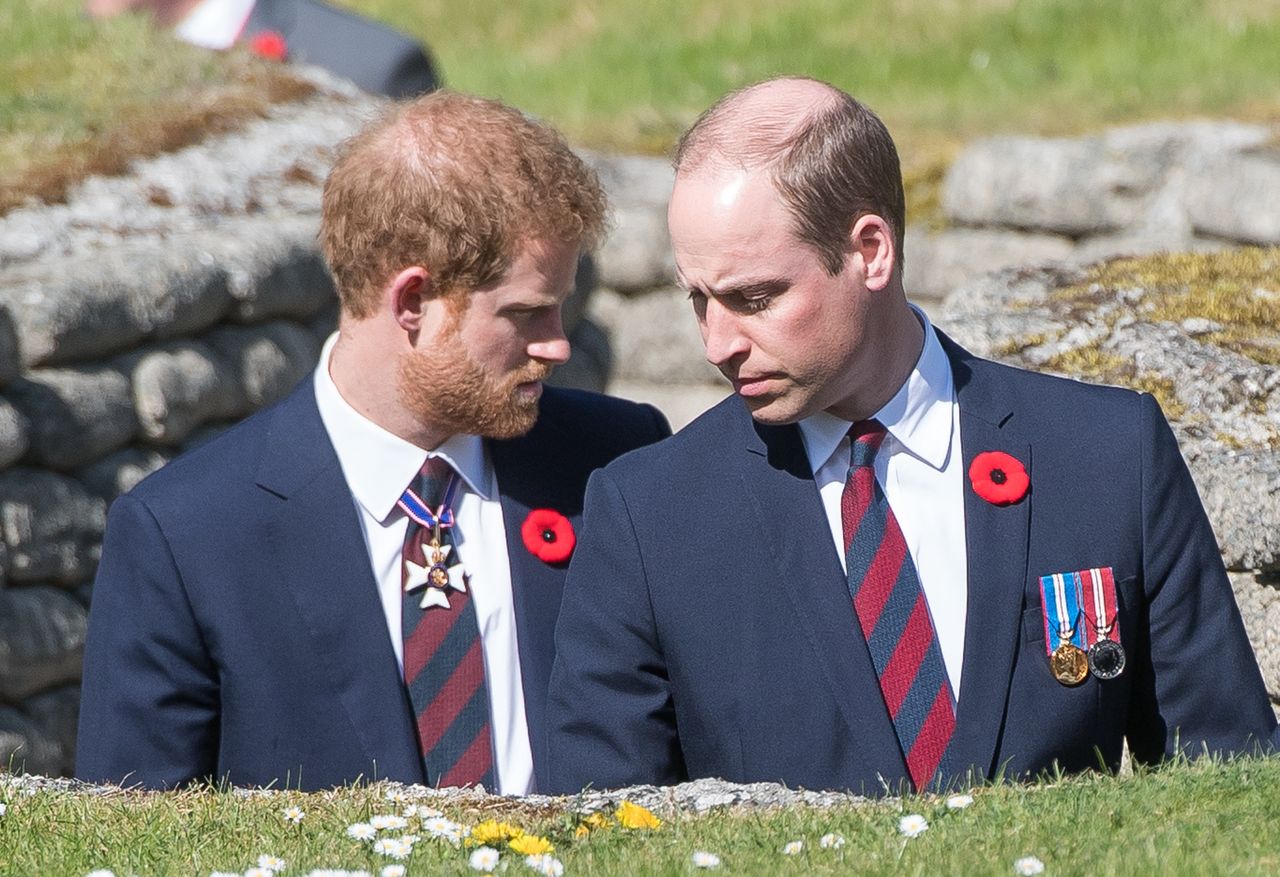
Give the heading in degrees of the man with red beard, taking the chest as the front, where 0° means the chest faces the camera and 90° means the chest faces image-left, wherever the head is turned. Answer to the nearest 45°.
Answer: approximately 315°

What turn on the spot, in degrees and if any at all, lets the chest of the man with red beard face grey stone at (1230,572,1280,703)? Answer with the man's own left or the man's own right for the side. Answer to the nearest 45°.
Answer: approximately 45° to the man's own left

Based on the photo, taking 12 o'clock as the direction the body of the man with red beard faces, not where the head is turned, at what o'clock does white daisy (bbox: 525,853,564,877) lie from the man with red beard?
The white daisy is roughly at 1 o'clock from the man with red beard.

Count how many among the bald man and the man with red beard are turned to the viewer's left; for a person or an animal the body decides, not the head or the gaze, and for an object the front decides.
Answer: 0

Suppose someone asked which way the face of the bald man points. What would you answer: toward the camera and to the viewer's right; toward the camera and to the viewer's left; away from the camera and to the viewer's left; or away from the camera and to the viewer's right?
toward the camera and to the viewer's left

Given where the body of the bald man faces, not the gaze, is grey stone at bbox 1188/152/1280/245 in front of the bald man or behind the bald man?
behind

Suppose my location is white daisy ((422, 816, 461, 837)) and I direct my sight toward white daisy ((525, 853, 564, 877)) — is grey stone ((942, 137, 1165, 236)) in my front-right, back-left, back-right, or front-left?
back-left

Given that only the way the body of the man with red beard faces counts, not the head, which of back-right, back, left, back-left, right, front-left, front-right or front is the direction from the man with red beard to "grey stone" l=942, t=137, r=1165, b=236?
left

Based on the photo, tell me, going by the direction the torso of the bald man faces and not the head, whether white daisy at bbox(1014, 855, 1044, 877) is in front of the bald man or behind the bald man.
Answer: in front

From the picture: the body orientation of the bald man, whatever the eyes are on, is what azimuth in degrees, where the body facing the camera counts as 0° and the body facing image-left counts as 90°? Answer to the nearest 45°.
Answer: approximately 0°

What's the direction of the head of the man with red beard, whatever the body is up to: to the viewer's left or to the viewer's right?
to the viewer's right

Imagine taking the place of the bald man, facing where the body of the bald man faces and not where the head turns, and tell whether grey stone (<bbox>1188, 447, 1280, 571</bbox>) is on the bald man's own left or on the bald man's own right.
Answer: on the bald man's own left

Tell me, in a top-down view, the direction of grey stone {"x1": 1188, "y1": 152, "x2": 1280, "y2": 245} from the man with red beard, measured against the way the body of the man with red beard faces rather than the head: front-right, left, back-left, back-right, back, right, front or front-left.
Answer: left
